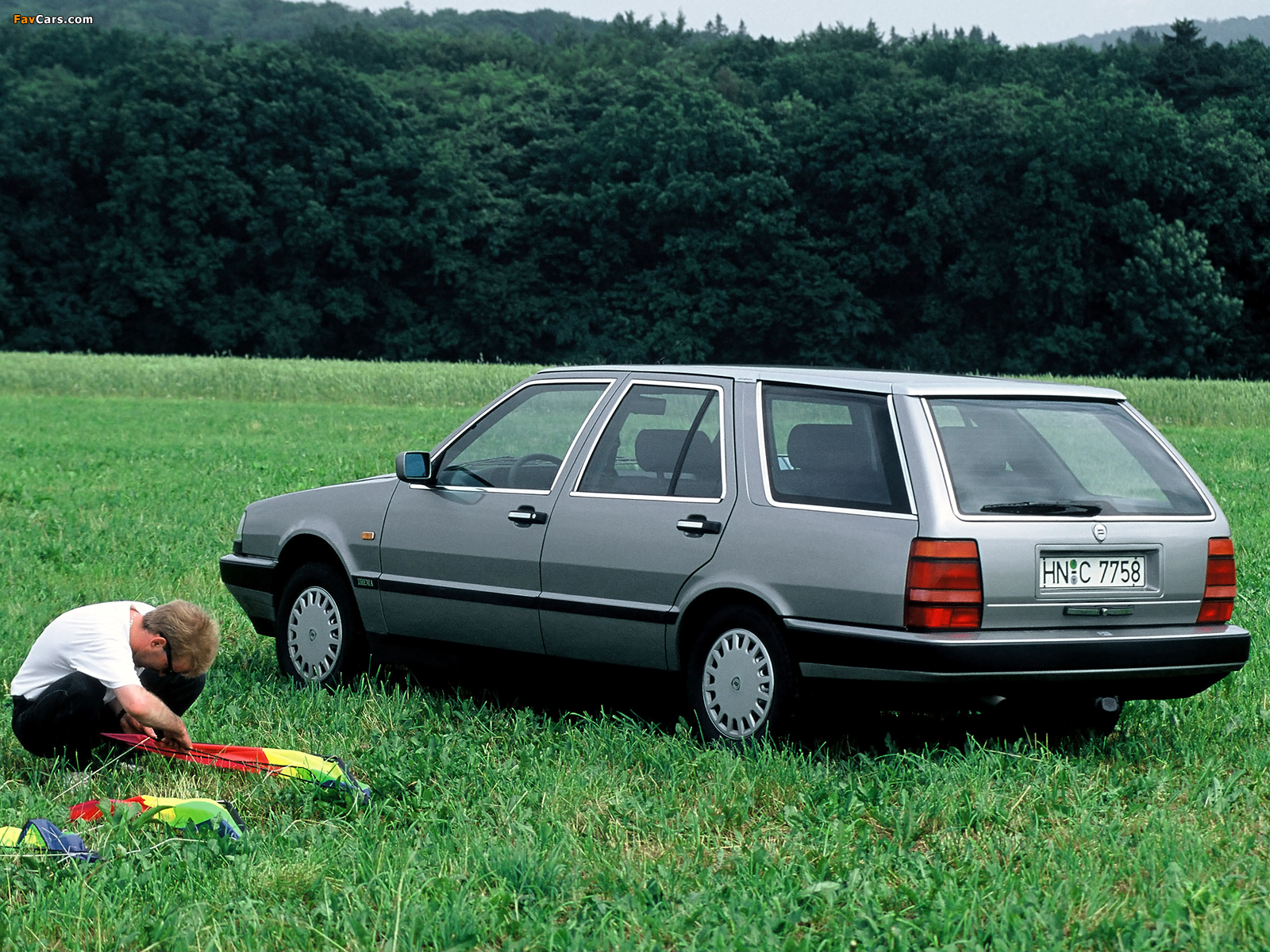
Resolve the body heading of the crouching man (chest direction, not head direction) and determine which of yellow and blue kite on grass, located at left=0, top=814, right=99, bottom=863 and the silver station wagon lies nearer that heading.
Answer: the silver station wagon

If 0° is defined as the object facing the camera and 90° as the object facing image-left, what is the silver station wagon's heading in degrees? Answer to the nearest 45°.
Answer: approximately 135°

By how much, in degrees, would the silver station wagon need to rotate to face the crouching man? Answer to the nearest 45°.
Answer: approximately 45° to its left

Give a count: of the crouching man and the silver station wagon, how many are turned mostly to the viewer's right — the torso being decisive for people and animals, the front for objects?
1

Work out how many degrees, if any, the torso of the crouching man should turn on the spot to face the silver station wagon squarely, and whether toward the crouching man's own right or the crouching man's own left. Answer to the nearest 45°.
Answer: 0° — they already face it

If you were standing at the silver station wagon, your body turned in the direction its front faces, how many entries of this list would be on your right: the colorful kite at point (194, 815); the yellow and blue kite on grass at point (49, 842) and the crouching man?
0

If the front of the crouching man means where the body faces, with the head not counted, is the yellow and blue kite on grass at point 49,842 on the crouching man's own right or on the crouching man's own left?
on the crouching man's own right

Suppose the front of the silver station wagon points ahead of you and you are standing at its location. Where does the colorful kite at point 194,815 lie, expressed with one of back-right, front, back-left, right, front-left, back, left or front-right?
left

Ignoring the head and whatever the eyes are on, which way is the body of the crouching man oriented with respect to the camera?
to the viewer's right

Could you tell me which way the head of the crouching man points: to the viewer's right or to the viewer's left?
to the viewer's right
